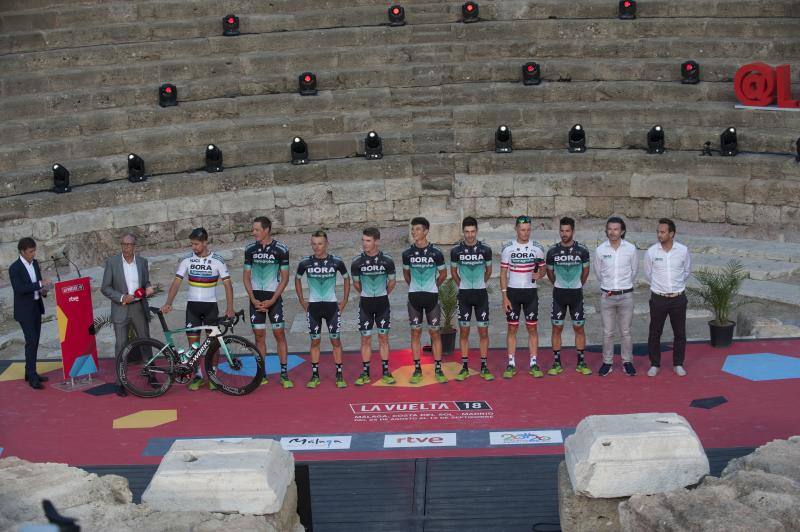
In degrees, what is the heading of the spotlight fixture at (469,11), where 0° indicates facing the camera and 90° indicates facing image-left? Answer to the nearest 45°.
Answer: approximately 0°

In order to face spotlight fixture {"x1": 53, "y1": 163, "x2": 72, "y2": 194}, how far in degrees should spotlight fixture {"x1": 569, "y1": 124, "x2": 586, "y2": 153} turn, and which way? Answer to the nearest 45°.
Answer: approximately 90° to its right

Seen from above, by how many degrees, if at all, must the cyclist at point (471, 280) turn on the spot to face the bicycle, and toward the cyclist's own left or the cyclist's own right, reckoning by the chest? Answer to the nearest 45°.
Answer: approximately 90° to the cyclist's own right

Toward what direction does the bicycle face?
to the viewer's right

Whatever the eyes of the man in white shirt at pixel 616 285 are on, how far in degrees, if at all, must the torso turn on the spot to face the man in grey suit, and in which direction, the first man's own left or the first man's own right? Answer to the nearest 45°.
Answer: approximately 90° to the first man's own right

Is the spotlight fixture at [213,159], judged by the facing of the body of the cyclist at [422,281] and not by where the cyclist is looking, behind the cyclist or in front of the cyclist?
behind

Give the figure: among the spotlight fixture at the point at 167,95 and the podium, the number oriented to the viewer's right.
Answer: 0

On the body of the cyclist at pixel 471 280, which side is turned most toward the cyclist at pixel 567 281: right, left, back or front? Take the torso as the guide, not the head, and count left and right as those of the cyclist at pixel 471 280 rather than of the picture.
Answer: left

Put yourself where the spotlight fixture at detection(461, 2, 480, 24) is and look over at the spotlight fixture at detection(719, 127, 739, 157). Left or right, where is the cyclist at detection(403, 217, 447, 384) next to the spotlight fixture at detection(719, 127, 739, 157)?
right

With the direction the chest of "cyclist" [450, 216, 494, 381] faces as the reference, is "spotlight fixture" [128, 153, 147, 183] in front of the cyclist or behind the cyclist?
behind

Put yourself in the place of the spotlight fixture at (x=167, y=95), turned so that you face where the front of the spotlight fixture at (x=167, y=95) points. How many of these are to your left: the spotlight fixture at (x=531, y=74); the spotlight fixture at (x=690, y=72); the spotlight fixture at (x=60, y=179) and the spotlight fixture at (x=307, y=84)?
3

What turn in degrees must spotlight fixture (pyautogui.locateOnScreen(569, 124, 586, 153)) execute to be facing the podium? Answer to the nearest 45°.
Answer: approximately 45° to its right

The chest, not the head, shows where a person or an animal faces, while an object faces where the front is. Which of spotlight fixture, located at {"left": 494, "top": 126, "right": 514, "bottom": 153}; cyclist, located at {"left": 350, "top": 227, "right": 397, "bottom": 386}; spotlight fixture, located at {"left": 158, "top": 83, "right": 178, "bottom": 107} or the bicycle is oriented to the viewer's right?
the bicycle
